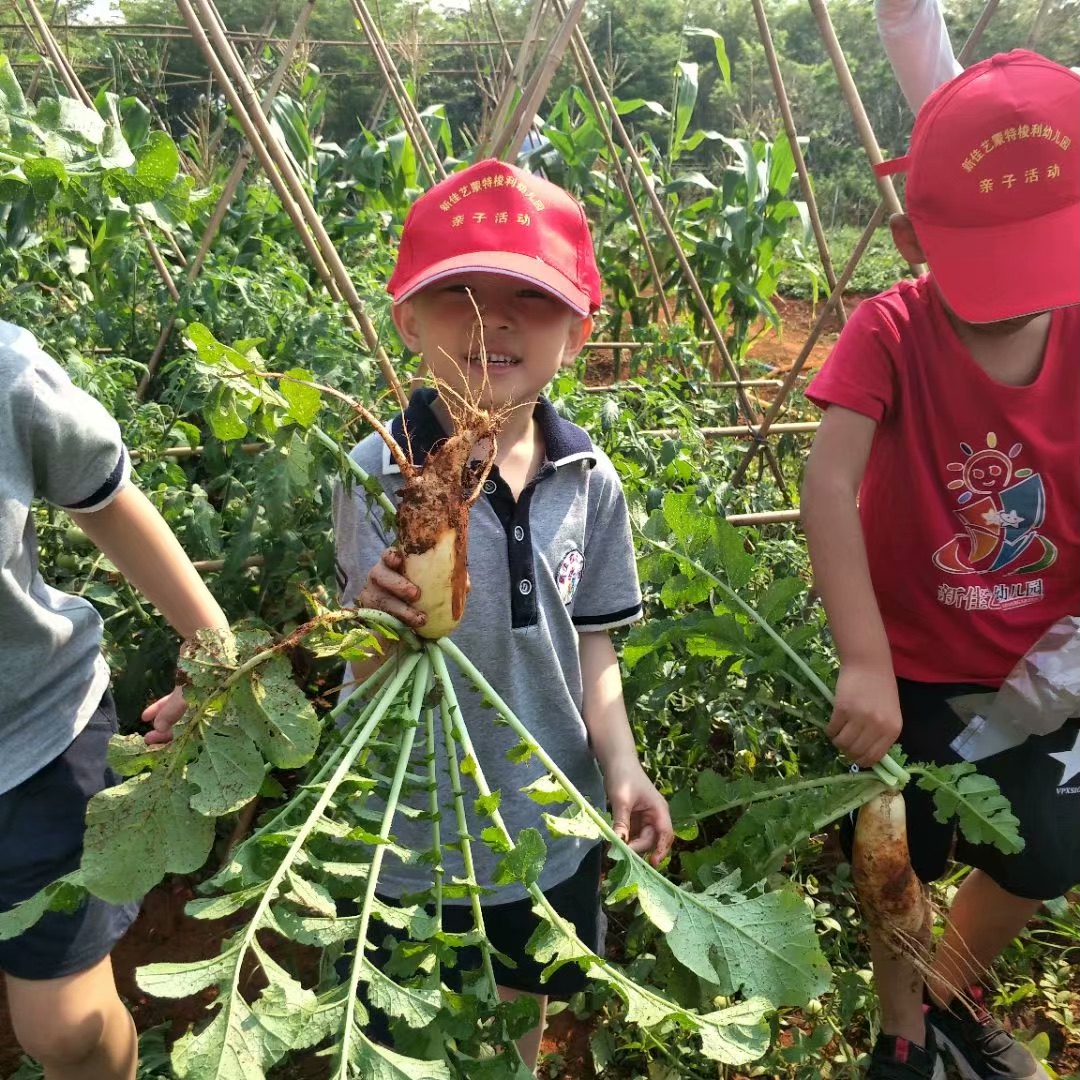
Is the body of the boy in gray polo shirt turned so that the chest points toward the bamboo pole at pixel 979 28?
no

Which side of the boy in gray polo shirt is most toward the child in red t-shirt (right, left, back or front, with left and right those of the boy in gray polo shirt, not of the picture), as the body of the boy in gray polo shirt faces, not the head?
left

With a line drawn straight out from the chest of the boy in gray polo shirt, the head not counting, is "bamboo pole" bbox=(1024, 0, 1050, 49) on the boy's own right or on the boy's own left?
on the boy's own left

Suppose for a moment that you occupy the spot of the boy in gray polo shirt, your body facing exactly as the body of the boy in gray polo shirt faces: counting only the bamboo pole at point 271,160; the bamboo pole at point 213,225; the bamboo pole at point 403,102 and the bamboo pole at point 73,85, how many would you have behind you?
4

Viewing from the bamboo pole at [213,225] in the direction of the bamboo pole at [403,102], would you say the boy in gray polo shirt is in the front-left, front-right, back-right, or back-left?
back-right

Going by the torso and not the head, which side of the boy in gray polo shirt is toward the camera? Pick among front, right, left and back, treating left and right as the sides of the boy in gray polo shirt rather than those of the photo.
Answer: front

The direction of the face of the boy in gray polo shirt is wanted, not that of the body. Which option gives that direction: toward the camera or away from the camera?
toward the camera

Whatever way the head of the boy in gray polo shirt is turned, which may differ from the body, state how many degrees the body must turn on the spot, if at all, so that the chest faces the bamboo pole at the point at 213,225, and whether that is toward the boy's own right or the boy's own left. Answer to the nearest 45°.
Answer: approximately 180°

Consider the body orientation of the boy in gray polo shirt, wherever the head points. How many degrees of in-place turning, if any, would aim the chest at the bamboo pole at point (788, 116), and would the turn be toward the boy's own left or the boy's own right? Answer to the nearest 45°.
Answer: approximately 135° to the boy's own left

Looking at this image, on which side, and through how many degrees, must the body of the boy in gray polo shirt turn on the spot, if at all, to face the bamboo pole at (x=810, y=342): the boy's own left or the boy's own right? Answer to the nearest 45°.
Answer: approximately 135° to the boy's own left

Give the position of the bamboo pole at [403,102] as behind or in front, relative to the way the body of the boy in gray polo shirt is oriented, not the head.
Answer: behind

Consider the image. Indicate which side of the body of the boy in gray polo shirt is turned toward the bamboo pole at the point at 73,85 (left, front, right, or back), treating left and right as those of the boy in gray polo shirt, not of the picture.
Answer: back

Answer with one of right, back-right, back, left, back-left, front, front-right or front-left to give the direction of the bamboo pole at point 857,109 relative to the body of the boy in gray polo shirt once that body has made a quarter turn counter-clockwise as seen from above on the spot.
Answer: front-left
